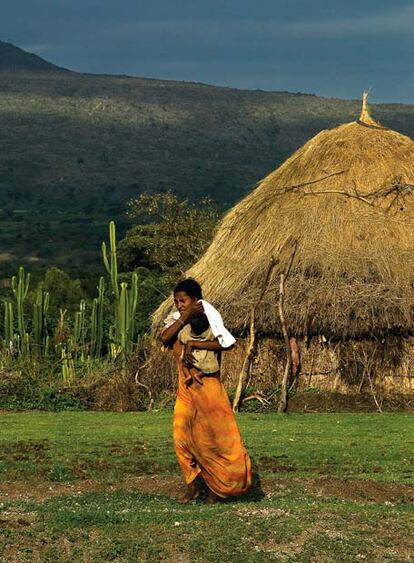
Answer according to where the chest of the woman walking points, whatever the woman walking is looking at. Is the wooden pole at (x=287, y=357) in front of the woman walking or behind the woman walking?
behind

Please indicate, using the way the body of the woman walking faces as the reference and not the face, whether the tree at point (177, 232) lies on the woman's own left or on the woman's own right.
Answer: on the woman's own right

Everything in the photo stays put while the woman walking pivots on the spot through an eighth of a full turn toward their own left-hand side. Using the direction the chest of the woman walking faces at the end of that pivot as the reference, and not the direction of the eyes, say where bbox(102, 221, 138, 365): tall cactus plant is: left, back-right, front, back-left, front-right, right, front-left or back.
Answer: back

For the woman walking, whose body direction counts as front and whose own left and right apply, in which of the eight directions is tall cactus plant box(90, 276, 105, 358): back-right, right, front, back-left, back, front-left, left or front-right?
back-right

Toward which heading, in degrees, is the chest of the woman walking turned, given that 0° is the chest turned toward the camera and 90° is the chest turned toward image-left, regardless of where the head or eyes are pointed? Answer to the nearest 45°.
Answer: approximately 45°

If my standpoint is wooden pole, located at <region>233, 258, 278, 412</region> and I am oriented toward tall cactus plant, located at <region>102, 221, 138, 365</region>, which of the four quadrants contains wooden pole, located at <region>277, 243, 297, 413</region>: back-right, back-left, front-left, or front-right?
back-right

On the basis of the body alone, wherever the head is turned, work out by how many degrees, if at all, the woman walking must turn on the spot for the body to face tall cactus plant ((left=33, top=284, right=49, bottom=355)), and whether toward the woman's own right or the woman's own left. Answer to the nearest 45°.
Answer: approximately 135° to the woman's own right

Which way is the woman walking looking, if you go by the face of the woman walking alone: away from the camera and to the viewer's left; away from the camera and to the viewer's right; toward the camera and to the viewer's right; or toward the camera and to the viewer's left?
toward the camera and to the viewer's left

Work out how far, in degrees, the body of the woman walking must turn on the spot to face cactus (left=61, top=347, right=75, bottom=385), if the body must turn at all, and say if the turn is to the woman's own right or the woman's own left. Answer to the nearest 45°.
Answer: approximately 135° to the woman's own right
